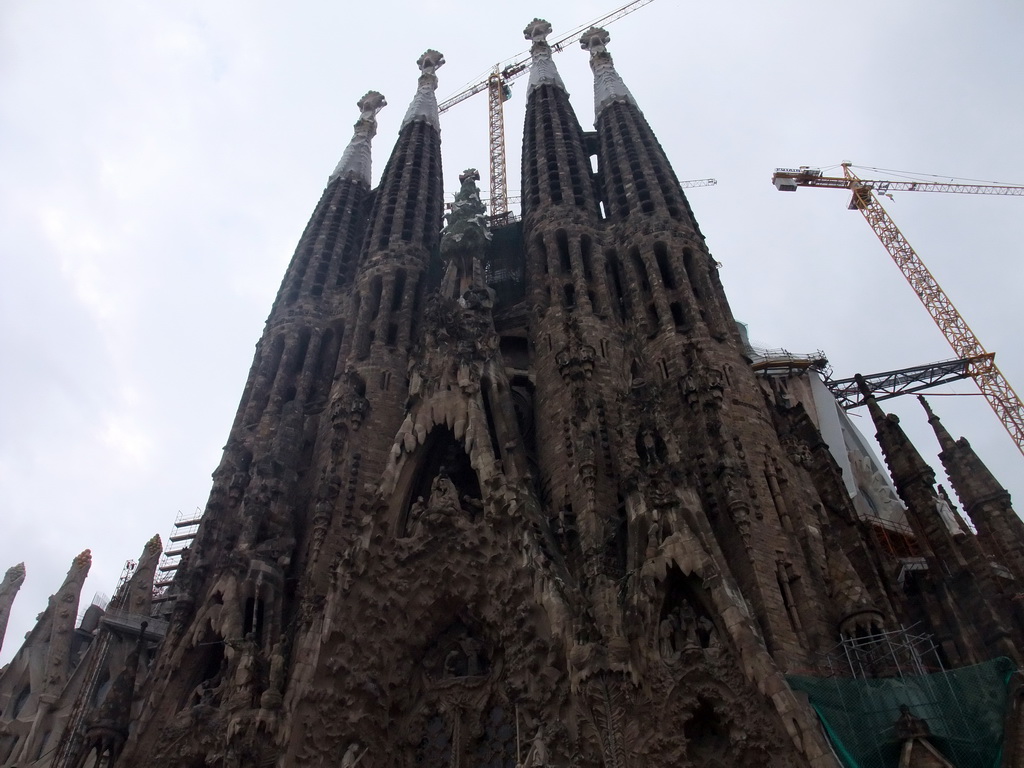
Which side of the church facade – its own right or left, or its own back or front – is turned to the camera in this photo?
front
